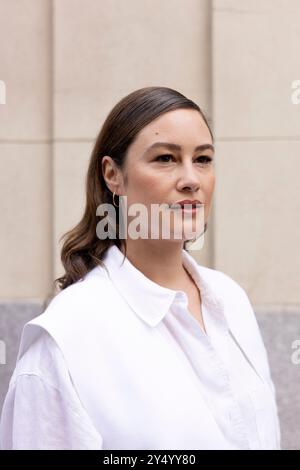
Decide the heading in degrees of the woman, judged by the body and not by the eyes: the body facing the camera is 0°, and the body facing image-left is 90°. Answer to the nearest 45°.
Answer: approximately 315°
